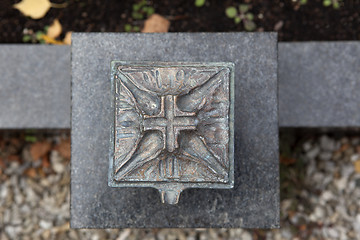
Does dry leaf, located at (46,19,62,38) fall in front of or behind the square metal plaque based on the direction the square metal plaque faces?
behind

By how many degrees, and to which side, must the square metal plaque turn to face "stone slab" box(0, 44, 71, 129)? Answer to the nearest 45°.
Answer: approximately 135° to its right

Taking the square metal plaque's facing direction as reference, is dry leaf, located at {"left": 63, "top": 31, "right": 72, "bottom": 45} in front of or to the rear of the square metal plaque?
to the rear

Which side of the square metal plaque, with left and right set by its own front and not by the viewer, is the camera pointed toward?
front

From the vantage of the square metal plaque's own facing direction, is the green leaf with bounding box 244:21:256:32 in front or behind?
behind
